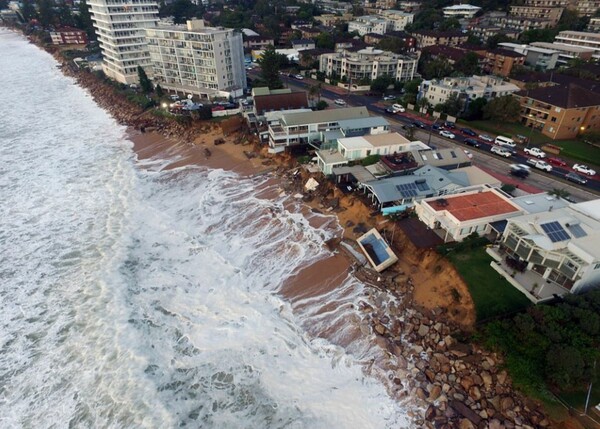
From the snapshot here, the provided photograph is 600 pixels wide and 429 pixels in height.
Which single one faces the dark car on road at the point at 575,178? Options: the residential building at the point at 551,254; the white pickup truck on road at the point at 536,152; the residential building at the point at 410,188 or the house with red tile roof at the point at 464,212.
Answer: the white pickup truck on road at the point at 536,152

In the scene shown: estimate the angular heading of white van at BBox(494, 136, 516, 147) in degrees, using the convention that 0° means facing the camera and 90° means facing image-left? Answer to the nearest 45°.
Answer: approximately 315°

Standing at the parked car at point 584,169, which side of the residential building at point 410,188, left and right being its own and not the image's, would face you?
front

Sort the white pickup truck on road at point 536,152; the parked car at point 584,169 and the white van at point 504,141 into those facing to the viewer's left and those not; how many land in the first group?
0

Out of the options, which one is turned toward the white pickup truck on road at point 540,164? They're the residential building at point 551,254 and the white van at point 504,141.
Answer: the white van

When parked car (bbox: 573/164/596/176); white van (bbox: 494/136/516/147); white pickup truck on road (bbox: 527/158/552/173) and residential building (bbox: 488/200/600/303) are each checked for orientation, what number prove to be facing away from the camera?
0

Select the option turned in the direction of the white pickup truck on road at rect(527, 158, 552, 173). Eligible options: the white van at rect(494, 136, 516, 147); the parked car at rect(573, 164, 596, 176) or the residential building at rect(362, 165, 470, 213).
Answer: the white van

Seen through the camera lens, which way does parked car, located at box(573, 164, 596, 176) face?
facing the viewer and to the right of the viewer
